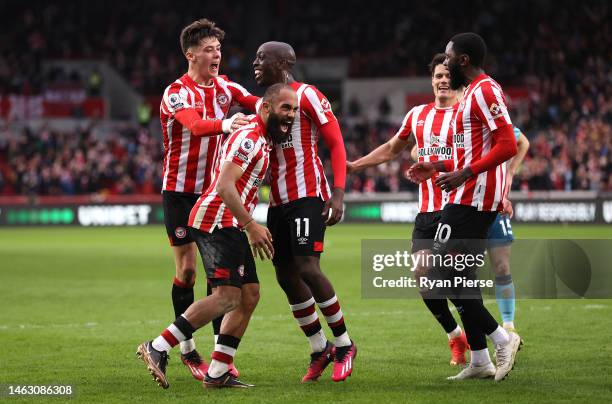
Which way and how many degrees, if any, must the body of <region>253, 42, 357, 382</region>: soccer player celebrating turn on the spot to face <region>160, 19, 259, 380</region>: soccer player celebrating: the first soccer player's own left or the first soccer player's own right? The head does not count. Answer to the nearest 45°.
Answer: approximately 90° to the first soccer player's own right

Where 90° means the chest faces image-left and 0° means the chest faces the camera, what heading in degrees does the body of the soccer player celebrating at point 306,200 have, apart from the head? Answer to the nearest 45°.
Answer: approximately 45°

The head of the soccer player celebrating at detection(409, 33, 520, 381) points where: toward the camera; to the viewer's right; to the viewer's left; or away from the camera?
to the viewer's left

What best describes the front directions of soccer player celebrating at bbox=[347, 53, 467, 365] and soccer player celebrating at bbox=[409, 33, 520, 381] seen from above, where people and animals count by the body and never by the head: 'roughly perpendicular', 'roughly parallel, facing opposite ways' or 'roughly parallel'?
roughly perpendicular

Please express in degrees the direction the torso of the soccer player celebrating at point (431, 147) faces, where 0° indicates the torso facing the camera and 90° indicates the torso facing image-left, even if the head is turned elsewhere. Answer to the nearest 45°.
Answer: approximately 0°

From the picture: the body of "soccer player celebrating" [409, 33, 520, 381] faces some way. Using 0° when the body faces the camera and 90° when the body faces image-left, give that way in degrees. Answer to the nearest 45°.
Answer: approximately 90°

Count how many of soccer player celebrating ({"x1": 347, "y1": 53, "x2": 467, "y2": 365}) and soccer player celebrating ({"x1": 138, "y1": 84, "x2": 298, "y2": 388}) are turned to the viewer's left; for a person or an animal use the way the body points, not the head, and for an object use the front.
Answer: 0

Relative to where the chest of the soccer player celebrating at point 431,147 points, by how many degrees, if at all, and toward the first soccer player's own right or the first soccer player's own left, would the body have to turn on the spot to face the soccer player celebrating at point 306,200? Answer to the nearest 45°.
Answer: approximately 45° to the first soccer player's own right
